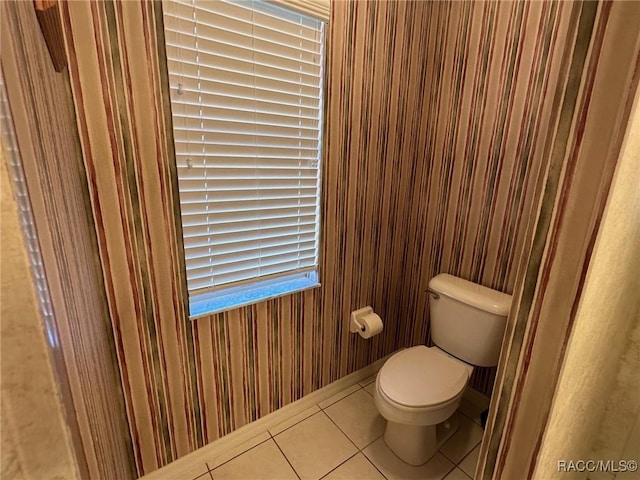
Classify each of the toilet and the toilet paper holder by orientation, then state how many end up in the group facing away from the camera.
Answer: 0

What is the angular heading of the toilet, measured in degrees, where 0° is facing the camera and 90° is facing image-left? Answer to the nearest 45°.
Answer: approximately 45°
